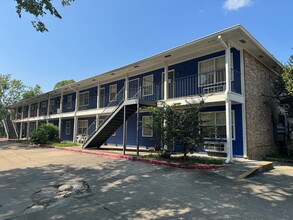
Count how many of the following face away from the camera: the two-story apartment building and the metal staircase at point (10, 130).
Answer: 0

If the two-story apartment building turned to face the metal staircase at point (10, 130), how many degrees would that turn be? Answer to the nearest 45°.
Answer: approximately 90° to its right

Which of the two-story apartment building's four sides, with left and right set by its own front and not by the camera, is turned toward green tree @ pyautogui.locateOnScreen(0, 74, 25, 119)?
right

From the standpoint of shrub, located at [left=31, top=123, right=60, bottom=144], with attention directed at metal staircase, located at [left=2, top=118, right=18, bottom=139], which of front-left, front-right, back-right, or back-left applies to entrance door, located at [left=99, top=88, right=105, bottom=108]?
back-right

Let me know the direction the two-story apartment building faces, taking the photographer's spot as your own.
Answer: facing the viewer and to the left of the viewer
